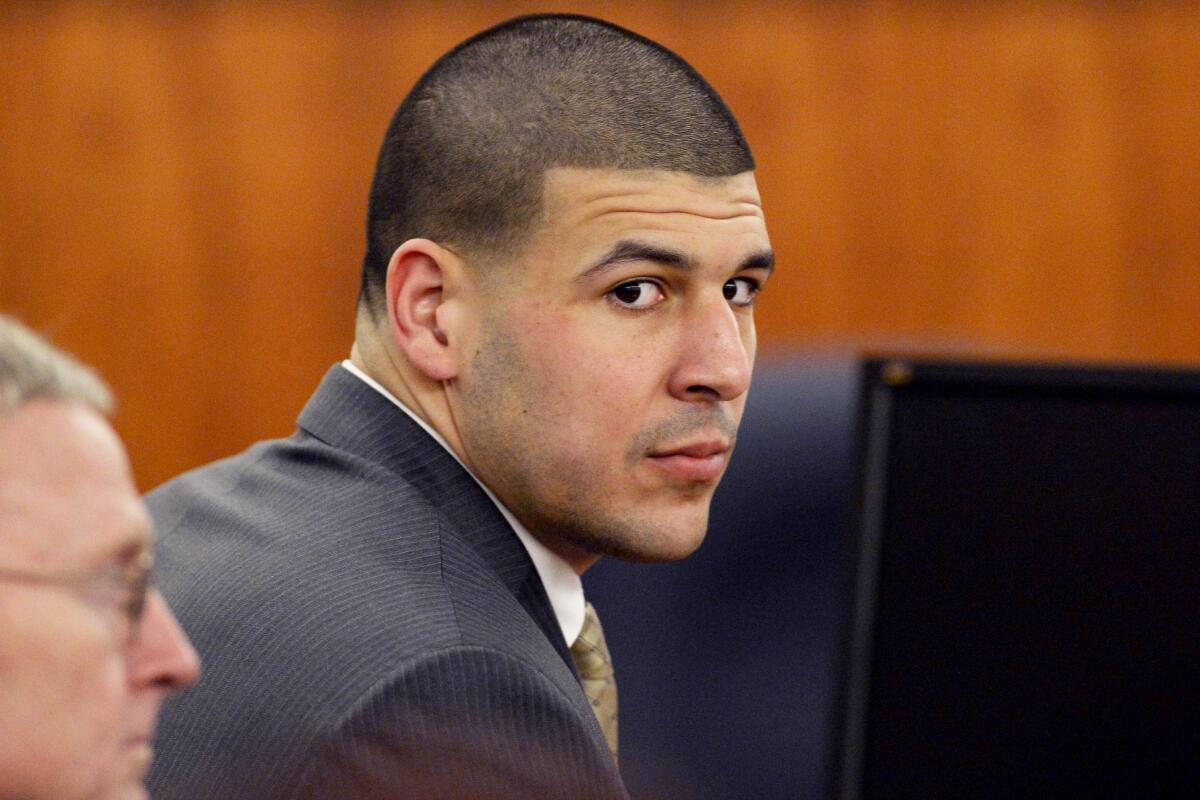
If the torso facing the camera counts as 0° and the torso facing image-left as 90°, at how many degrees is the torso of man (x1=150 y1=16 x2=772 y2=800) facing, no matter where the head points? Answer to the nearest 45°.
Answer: approximately 270°
